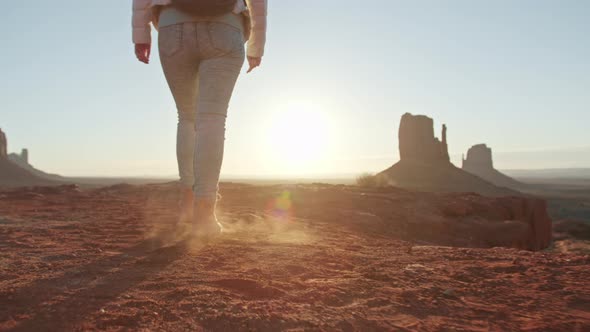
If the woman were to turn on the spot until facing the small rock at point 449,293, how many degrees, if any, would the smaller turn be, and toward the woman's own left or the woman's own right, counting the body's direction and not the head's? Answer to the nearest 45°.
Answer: approximately 135° to the woman's own right

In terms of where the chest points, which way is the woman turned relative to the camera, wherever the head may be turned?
away from the camera
